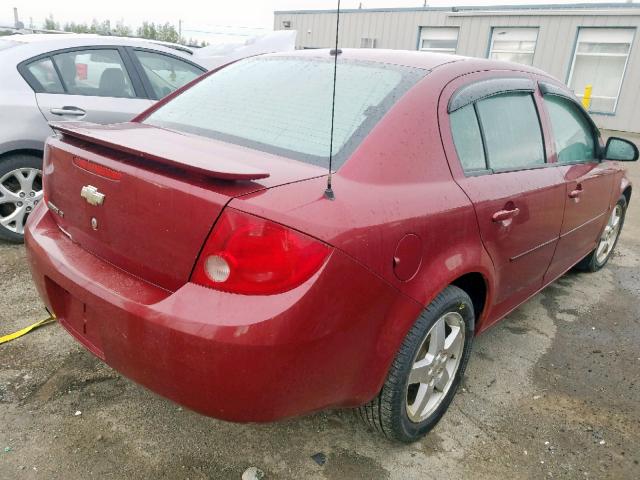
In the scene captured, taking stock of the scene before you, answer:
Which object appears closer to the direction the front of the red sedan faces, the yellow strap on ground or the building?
the building

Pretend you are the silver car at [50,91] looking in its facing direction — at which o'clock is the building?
The building is roughly at 11 o'clock from the silver car.

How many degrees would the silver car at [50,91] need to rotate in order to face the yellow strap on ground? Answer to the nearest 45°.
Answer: approximately 90° to its right

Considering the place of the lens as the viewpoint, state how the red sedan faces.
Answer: facing away from the viewer and to the right of the viewer

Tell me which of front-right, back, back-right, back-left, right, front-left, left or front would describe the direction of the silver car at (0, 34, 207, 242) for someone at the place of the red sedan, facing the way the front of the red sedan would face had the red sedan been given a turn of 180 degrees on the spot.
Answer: right

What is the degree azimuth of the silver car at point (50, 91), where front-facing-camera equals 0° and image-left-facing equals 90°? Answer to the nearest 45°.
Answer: approximately 270°
